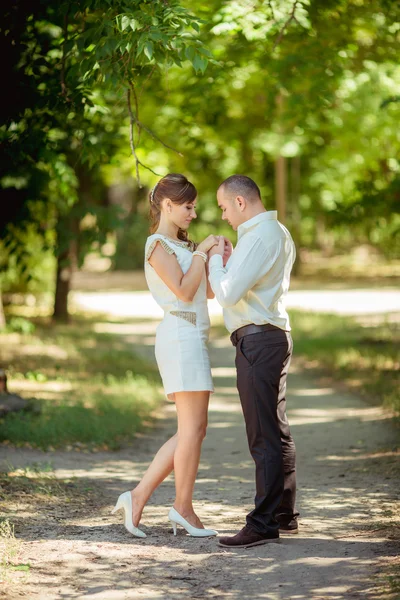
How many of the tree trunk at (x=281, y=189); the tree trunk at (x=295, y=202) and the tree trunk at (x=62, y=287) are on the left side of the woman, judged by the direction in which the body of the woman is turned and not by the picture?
3

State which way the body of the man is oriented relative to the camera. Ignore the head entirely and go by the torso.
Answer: to the viewer's left

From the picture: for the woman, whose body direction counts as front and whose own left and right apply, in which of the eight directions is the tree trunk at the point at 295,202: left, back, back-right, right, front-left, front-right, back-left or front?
left

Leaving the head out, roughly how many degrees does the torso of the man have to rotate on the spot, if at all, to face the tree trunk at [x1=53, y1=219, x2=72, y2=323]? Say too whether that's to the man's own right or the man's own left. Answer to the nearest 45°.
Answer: approximately 90° to the man's own right

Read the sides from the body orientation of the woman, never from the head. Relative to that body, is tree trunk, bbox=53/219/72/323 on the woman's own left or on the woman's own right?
on the woman's own left

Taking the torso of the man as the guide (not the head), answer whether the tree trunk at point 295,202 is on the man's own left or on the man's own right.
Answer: on the man's own right

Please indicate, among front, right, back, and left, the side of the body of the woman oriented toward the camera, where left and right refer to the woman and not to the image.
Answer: right

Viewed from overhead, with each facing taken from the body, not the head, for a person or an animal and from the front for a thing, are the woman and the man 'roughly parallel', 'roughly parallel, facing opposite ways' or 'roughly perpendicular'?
roughly parallel, facing opposite ways

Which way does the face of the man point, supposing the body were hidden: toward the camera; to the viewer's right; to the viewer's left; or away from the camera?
to the viewer's left

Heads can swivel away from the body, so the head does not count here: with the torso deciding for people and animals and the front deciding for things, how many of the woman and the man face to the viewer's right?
1
